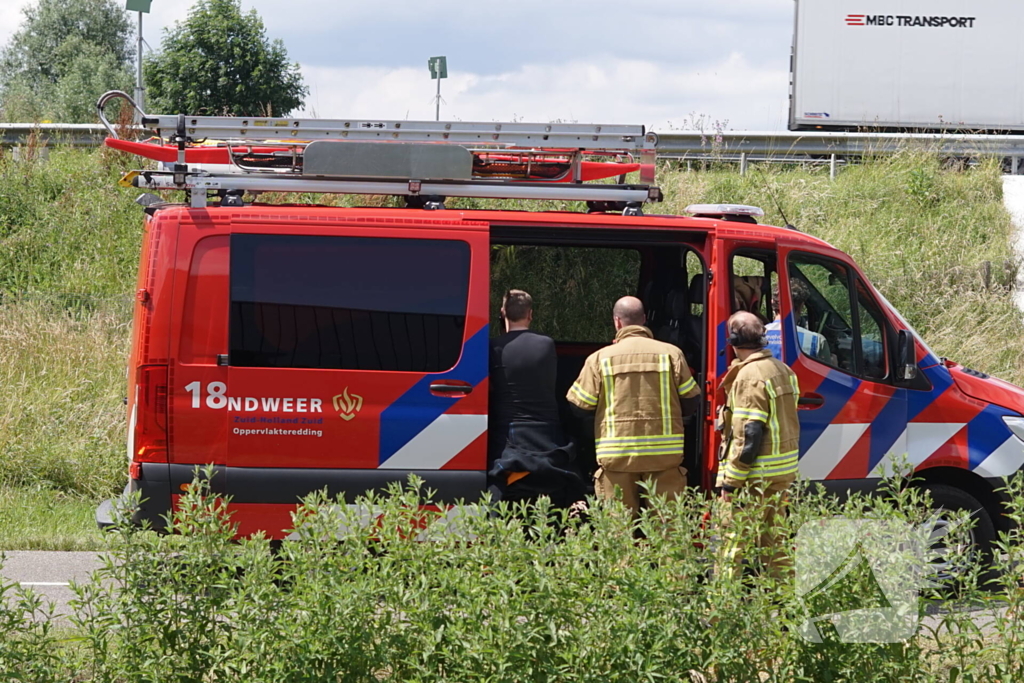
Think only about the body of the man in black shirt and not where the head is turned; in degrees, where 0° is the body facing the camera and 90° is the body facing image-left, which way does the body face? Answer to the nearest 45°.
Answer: approximately 180°

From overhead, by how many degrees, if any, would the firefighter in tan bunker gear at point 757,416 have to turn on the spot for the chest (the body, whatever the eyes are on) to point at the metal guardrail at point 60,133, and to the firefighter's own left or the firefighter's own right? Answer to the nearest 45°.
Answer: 0° — they already face it

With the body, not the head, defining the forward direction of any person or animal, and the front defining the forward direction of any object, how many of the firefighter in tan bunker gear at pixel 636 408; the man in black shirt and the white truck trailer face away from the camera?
2

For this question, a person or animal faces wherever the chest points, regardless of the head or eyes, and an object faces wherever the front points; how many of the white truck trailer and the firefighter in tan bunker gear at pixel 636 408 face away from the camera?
1

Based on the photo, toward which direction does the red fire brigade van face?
to the viewer's right

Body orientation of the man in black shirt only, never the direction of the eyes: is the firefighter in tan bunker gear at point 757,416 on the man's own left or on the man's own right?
on the man's own right

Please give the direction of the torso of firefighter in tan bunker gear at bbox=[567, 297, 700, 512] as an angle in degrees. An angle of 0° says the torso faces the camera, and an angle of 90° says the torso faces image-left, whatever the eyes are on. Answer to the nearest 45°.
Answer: approximately 180°

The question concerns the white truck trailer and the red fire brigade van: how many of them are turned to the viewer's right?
2

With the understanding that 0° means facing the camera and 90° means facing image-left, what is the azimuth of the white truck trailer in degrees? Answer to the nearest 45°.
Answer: approximately 270°

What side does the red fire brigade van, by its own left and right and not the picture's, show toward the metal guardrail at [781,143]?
left
